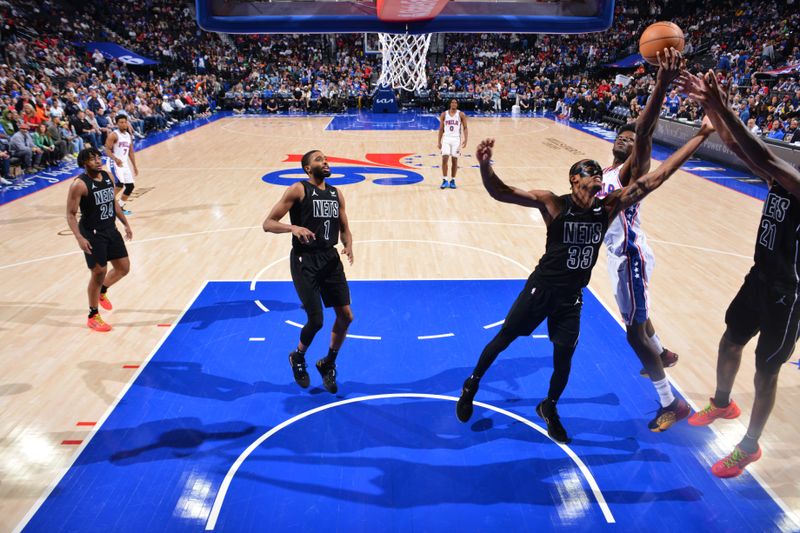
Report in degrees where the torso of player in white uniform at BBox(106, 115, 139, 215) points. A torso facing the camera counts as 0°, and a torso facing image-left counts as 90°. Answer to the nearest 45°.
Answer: approximately 315°

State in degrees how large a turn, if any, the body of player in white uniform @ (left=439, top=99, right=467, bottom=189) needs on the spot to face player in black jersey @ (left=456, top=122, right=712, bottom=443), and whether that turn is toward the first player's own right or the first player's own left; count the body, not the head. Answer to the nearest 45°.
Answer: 0° — they already face them

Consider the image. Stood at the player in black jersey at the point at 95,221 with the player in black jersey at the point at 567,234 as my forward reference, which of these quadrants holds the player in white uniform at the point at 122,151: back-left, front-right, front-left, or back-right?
back-left

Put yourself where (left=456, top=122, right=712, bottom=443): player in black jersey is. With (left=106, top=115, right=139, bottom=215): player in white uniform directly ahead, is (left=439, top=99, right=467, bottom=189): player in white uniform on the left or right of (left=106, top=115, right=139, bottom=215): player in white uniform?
right

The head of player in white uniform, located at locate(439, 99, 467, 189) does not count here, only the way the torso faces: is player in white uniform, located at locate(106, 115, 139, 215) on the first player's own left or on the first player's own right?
on the first player's own right

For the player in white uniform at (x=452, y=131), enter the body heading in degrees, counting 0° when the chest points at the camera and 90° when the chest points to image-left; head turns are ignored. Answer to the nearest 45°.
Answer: approximately 0°

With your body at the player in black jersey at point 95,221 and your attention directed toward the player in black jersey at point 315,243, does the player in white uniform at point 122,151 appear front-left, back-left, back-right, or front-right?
back-left
